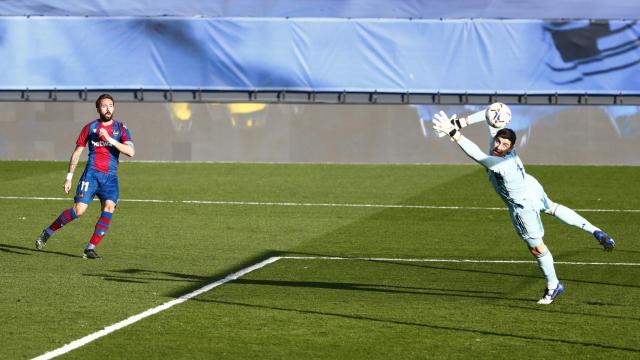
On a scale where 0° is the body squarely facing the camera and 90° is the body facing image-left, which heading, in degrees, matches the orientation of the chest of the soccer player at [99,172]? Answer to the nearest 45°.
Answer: approximately 0°

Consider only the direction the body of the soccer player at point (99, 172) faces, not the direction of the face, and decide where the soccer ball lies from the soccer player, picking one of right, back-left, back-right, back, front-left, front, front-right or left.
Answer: front-left

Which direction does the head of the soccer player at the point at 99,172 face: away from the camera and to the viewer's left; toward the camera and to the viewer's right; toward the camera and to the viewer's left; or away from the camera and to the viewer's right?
toward the camera and to the viewer's right

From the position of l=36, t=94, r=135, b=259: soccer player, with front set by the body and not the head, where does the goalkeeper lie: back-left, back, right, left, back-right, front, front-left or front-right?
front-left
